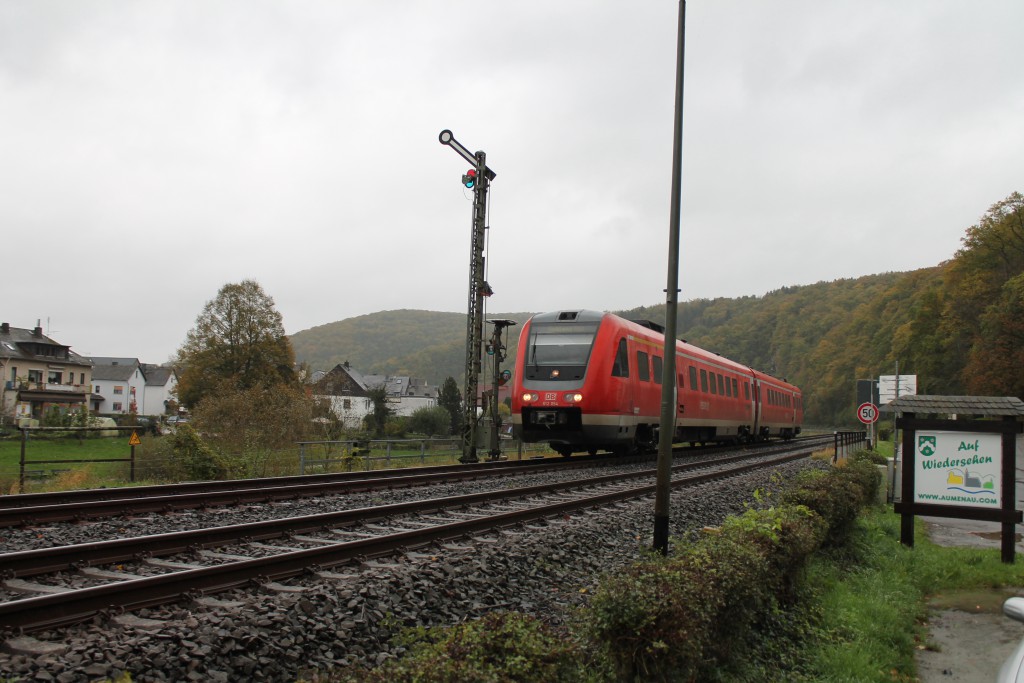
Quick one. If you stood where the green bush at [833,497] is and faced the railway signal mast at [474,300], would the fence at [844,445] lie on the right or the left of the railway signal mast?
right

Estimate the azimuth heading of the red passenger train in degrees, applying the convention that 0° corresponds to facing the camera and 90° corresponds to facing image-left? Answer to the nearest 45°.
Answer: approximately 45°

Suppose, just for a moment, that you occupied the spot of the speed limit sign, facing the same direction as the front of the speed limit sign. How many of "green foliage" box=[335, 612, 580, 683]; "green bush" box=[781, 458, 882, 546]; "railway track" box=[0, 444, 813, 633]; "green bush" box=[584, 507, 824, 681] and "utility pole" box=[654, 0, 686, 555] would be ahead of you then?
5

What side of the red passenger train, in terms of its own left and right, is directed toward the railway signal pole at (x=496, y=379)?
front

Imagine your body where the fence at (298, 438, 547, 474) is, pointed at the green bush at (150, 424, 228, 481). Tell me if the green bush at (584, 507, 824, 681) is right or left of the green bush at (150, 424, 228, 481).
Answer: left

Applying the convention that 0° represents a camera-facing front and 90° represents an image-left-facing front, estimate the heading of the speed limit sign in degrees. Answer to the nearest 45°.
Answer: approximately 0°

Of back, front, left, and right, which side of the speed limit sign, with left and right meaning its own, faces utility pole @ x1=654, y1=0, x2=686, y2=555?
front

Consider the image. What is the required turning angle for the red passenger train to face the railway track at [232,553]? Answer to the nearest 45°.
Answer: approximately 45° to its left

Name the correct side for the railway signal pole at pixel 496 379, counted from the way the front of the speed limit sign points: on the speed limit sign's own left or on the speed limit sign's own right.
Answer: on the speed limit sign's own right

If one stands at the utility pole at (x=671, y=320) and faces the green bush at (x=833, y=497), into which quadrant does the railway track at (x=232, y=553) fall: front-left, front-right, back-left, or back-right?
back-left

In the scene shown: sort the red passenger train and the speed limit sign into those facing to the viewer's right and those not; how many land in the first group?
0

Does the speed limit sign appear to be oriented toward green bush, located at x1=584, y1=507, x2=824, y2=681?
yes
